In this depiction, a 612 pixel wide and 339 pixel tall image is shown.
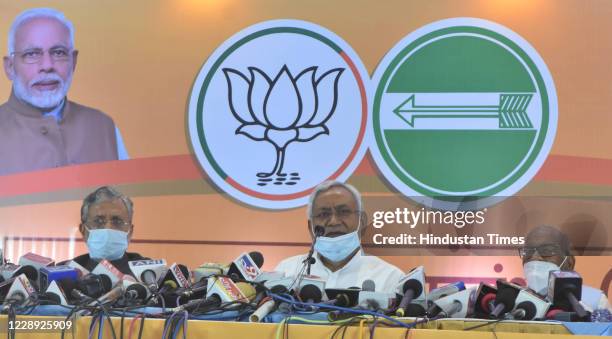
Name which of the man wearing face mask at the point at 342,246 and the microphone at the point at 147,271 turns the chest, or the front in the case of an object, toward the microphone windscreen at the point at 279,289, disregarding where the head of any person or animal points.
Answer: the man wearing face mask

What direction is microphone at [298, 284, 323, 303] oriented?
away from the camera

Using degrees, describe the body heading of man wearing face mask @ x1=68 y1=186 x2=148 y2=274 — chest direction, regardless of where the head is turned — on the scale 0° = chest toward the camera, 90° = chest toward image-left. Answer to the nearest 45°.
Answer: approximately 0°

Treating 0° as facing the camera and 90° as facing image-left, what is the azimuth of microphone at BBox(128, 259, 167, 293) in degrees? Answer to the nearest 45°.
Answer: approximately 180°

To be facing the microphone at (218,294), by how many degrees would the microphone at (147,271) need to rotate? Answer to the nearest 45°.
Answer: approximately 135° to its right

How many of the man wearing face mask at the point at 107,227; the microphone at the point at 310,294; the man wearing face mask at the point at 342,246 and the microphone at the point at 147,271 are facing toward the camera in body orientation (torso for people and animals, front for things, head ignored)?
2
